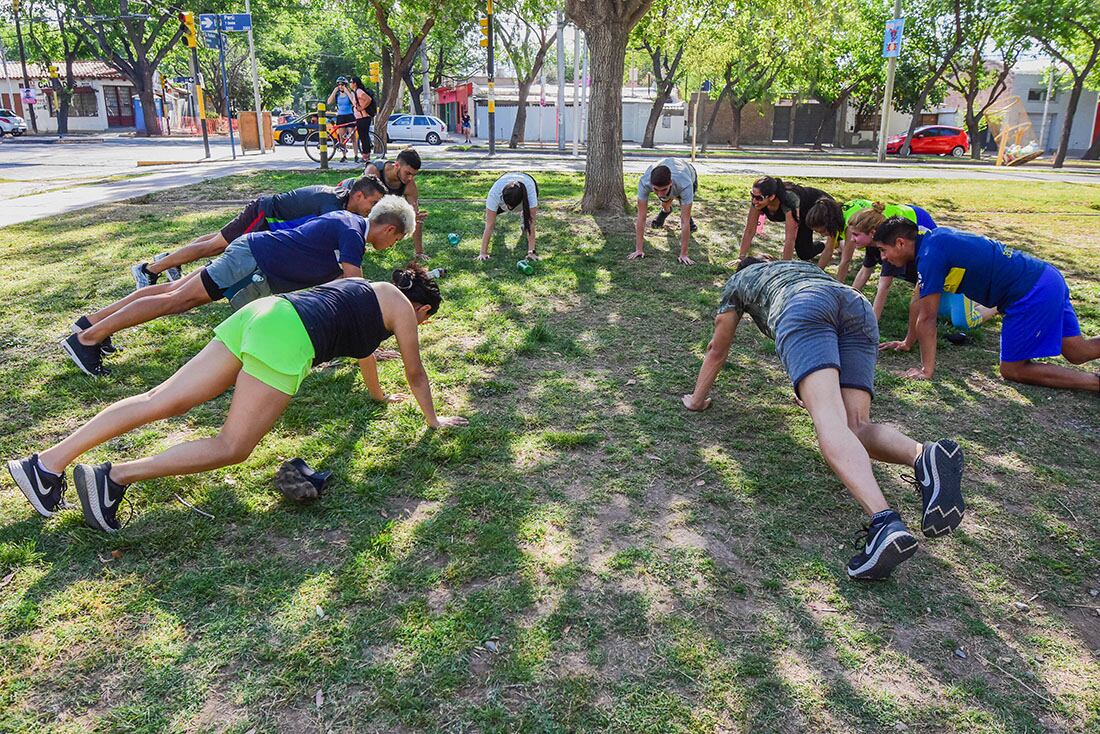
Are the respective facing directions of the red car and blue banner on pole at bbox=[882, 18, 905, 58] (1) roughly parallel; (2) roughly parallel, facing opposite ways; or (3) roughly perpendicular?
roughly perpendicular

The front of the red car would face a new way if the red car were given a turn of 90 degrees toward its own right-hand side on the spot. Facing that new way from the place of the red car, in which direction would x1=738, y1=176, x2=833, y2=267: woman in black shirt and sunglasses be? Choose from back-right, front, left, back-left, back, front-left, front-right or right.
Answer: back

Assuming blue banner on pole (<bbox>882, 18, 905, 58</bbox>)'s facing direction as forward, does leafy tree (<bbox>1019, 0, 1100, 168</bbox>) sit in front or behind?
behind

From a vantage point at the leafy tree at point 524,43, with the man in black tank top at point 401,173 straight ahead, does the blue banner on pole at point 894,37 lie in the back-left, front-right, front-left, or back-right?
front-left

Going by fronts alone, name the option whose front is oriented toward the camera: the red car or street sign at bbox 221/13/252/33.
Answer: the street sign

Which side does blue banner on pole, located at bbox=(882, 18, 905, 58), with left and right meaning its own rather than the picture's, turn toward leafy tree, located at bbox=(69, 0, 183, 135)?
right

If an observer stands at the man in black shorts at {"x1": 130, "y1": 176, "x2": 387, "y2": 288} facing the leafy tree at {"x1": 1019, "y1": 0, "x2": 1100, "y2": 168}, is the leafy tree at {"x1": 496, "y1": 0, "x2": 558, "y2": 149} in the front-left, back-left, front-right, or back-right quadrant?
front-left

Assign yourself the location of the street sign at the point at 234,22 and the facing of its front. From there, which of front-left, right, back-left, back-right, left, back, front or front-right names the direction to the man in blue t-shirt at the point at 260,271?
front

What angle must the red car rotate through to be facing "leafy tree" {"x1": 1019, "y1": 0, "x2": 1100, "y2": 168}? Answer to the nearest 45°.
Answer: approximately 135° to its left

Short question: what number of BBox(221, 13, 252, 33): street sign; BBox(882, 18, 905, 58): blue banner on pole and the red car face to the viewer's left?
1

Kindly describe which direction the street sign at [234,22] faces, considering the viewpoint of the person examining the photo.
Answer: facing the viewer

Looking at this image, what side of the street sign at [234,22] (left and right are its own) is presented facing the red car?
left

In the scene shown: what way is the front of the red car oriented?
to the viewer's left

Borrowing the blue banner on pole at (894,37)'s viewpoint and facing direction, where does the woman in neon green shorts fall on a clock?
The woman in neon green shorts is roughly at 12 o'clock from the blue banner on pole.

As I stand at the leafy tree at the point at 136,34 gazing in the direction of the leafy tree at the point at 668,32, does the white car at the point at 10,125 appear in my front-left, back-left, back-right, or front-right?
back-right

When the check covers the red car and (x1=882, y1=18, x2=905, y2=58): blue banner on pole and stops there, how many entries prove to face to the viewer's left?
1

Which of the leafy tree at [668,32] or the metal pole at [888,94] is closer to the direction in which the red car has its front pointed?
the leafy tree

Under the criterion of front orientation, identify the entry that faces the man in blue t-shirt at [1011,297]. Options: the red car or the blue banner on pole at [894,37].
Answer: the blue banner on pole
